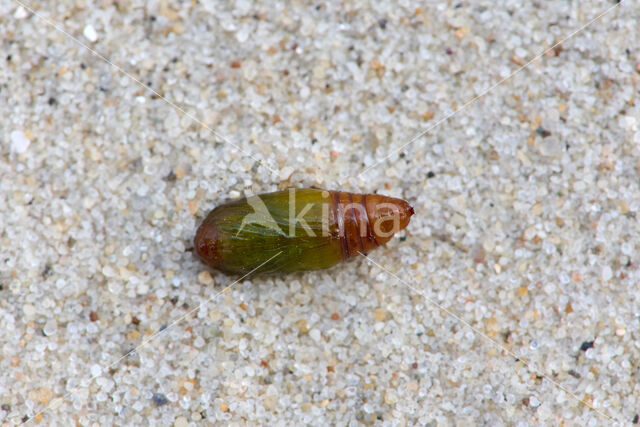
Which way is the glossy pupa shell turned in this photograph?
to the viewer's left
